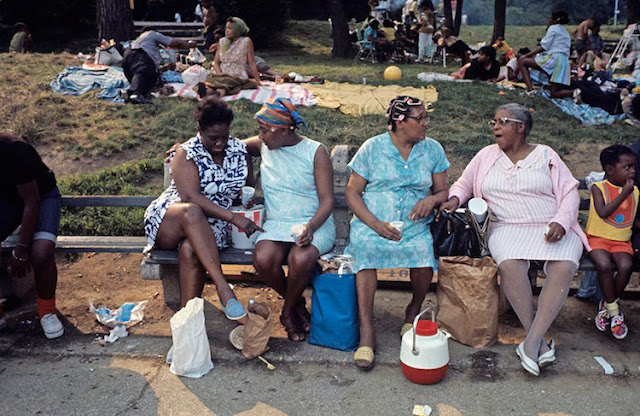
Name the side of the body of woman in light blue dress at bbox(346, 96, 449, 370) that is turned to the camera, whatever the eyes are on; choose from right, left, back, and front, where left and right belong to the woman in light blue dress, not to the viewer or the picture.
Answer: front

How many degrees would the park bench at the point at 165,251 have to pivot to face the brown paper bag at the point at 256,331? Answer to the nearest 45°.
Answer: approximately 45° to its left

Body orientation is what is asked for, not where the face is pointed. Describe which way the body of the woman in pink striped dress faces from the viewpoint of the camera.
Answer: toward the camera

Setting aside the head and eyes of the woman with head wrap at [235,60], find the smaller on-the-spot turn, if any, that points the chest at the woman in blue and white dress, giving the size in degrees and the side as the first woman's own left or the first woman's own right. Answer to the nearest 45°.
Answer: approximately 45° to the first woman's own left

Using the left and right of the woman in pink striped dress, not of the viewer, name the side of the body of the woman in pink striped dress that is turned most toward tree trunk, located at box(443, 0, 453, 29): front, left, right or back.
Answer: back

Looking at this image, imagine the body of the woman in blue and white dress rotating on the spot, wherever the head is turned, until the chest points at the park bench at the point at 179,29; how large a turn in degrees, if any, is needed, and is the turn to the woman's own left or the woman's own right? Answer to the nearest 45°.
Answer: approximately 135° to the woman's own left

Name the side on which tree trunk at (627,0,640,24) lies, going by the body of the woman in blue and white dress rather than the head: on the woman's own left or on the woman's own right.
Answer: on the woman's own left

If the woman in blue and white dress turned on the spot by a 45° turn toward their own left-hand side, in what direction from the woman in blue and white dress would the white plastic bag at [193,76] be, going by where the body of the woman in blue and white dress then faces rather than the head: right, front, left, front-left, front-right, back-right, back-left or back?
left

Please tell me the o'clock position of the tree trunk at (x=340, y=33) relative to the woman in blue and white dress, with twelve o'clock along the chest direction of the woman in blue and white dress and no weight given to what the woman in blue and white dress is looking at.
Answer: The tree trunk is roughly at 8 o'clock from the woman in blue and white dress.

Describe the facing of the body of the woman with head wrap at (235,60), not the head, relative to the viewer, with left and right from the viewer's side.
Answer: facing the viewer and to the left of the viewer

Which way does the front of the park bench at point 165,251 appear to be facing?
toward the camera

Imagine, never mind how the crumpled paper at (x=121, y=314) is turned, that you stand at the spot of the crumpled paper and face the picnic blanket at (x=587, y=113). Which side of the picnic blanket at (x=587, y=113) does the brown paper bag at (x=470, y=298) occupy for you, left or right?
right
